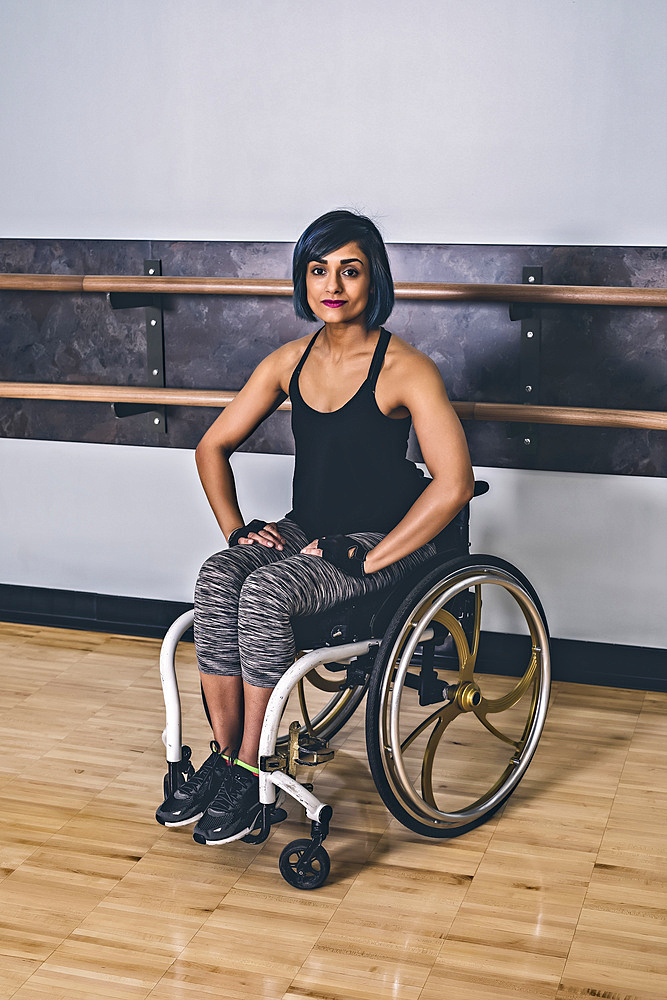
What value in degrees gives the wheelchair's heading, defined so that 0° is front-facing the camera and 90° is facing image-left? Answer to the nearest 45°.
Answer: approximately 45°

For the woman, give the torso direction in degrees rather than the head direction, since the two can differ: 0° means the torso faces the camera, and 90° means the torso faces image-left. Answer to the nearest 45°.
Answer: approximately 45°

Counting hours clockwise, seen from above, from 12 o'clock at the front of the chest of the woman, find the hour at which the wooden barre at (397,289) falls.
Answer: The wooden barre is roughly at 5 o'clock from the woman.
